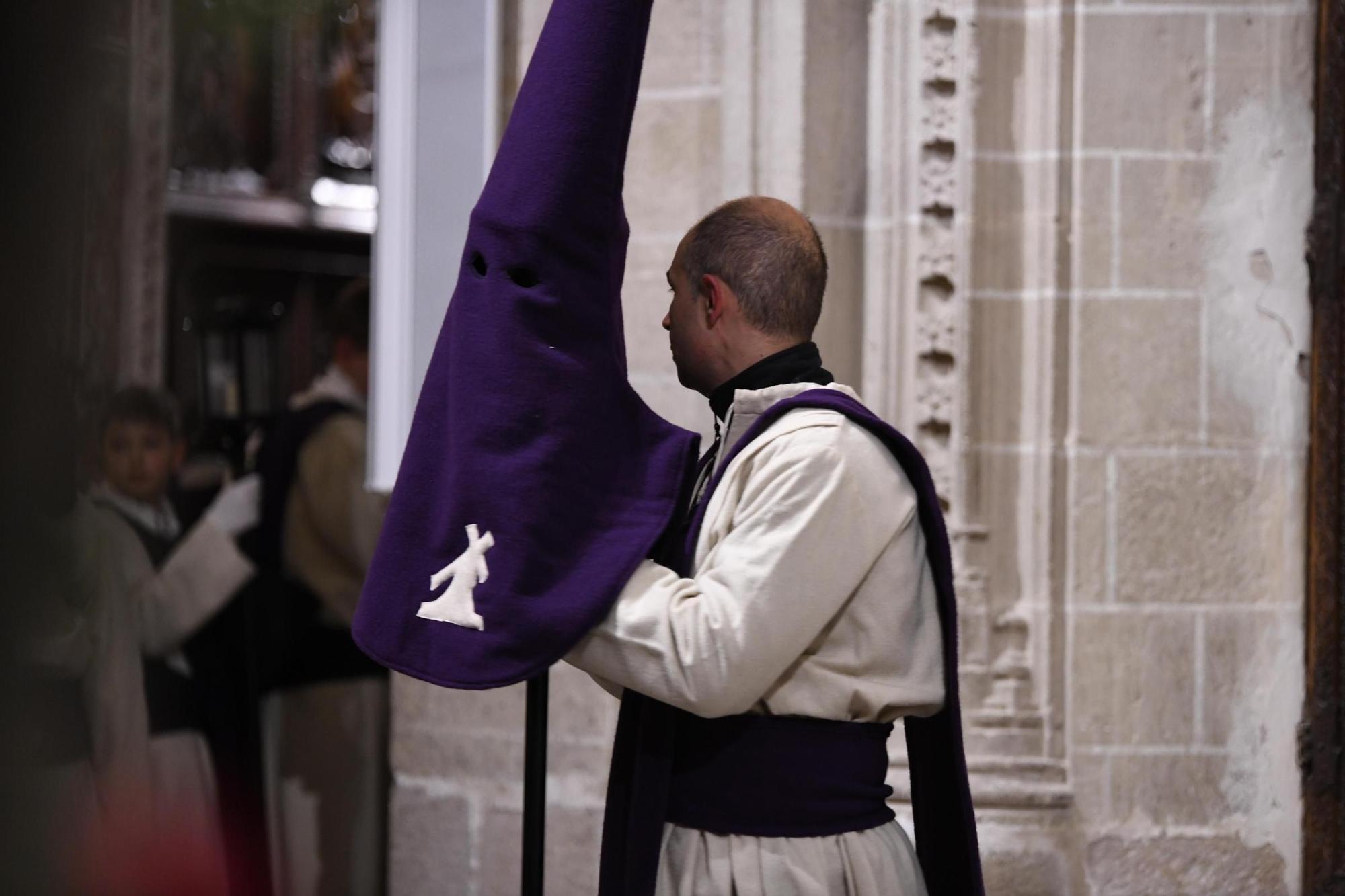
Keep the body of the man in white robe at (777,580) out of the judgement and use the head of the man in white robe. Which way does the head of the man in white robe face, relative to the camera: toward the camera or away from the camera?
away from the camera
